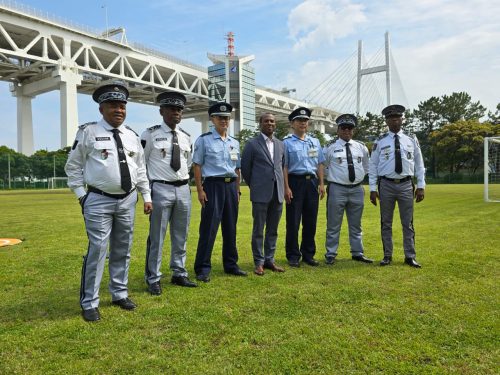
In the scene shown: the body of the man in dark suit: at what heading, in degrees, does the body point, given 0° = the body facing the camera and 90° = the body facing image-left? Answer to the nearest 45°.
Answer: approximately 315°
